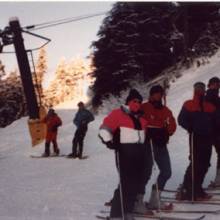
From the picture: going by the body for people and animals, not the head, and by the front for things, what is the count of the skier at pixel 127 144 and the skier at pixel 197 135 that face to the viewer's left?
0

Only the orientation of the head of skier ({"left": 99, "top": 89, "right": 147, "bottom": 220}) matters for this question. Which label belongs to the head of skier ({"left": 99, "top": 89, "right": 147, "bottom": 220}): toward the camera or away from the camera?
toward the camera

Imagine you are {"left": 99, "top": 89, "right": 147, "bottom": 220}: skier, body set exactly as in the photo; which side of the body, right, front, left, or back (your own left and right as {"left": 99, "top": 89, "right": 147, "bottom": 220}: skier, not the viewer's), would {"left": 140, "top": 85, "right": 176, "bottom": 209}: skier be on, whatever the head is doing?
left

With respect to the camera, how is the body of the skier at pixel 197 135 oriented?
toward the camera

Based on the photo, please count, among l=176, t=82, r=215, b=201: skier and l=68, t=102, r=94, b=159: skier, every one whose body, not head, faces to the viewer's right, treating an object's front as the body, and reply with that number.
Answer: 0

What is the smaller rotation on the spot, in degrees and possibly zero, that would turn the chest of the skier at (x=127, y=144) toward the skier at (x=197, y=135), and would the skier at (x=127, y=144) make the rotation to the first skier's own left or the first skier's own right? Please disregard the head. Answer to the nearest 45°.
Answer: approximately 90° to the first skier's own left
